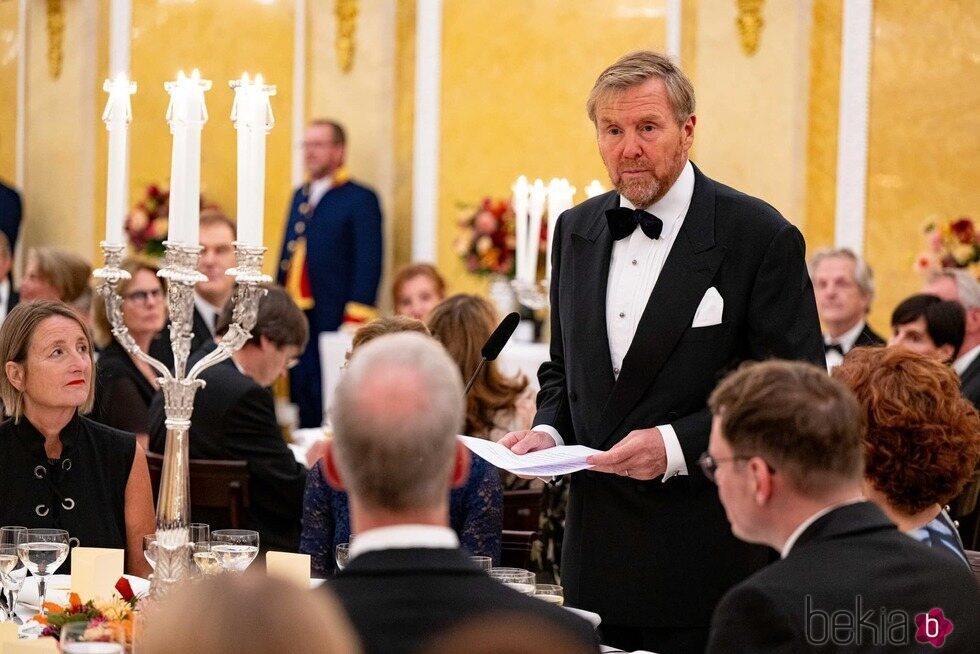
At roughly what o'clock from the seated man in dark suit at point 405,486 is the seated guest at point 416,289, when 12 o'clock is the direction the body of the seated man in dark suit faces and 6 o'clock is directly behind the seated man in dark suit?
The seated guest is roughly at 12 o'clock from the seated man in dark suit.

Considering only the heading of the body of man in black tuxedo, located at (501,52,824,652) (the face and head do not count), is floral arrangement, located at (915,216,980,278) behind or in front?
behind

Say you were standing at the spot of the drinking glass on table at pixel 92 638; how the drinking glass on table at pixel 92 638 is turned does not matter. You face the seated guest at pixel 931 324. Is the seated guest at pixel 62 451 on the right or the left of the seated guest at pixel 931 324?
left

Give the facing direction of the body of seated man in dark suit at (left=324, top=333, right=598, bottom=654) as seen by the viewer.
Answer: away from the camera

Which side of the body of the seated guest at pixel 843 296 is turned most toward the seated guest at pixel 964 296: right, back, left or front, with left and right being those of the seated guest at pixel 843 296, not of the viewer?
left

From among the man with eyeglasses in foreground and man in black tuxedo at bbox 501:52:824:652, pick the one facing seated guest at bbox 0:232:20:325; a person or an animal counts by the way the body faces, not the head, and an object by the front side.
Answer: the man with eyeglasses in foreground

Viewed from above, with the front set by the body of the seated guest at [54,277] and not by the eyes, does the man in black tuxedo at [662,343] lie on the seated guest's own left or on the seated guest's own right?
on the seated guest's own left

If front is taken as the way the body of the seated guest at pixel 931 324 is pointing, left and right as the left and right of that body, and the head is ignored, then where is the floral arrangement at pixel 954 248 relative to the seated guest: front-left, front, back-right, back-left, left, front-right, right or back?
back-right

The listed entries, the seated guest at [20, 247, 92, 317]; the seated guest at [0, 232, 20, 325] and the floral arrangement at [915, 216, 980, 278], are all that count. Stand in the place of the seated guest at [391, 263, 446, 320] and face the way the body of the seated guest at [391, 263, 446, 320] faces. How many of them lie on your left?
1

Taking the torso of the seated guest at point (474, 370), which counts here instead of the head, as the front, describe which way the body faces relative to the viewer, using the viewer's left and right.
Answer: facing away from the viewer

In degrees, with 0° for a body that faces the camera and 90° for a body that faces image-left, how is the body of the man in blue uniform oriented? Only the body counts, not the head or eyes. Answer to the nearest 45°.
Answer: approximately 45°
